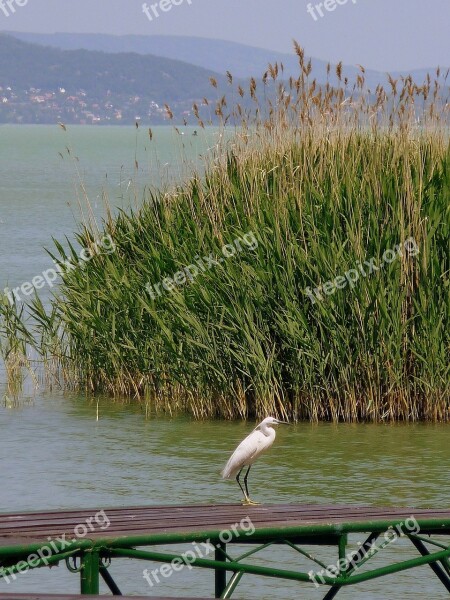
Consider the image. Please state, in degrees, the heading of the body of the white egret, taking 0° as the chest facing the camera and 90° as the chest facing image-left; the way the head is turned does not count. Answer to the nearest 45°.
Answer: approximately 270°
